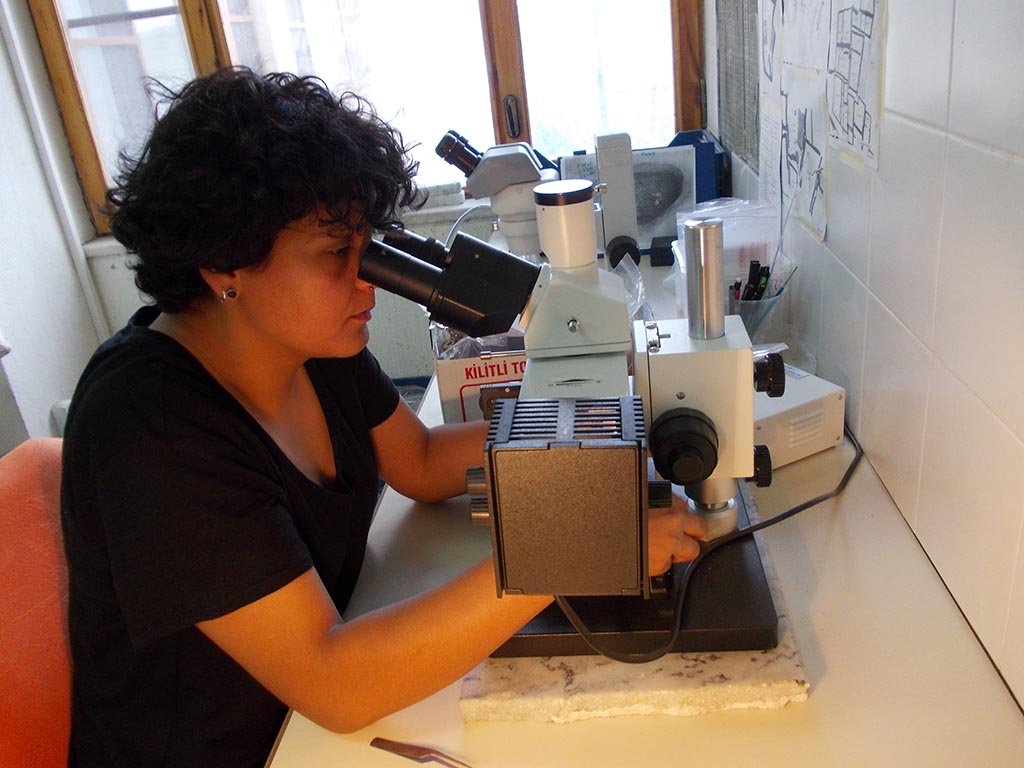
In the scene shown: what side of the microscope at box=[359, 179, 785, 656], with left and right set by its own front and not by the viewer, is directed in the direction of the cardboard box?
right

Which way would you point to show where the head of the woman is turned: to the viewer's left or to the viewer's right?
to the viewer's right

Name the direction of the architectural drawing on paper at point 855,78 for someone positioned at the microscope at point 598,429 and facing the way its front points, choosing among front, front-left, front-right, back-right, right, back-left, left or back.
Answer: back-right

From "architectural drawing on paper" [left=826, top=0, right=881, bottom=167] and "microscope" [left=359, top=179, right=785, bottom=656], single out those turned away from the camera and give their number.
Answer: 0

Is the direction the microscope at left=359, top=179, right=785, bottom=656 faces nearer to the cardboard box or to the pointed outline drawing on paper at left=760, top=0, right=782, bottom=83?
the cardboard box

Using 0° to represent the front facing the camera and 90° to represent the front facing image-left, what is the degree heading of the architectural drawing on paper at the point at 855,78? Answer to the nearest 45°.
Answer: approximately 45°

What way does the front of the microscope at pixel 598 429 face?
to the viewer's left
